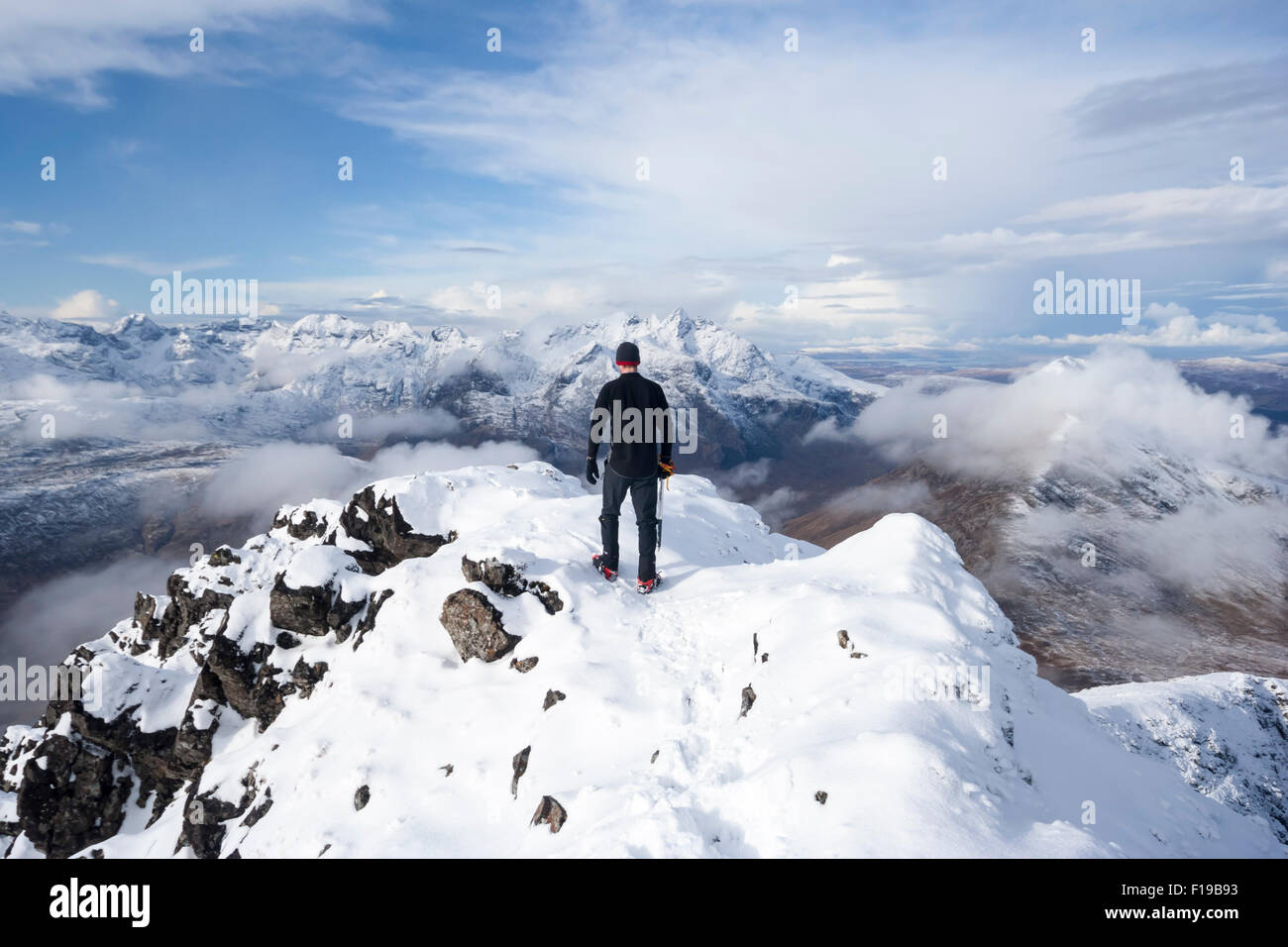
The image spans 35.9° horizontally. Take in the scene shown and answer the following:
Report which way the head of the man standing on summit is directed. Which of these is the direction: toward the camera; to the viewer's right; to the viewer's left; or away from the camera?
away from the camera

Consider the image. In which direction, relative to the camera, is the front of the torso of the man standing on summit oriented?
away from the camera
